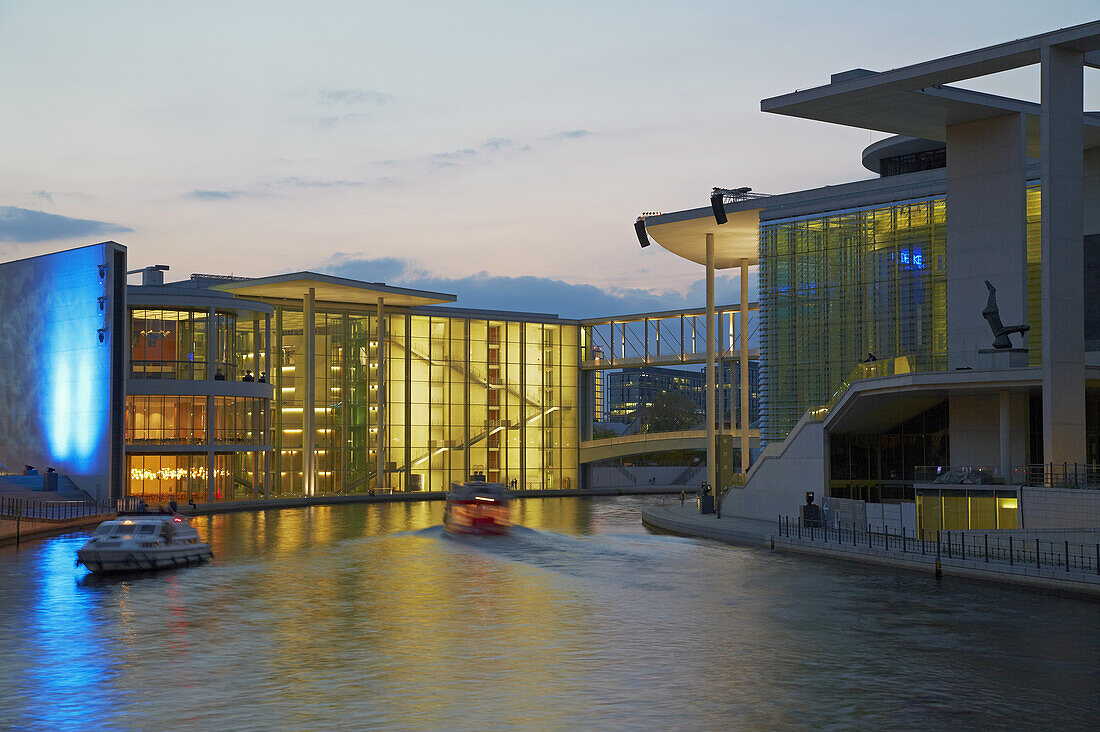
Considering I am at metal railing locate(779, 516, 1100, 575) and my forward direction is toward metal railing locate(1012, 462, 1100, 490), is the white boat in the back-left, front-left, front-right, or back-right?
back-left

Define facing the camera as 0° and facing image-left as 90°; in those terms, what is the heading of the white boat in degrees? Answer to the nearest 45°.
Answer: approximately 45°
